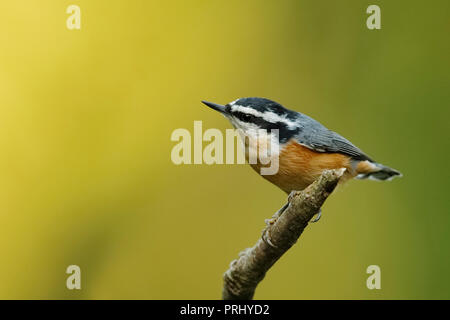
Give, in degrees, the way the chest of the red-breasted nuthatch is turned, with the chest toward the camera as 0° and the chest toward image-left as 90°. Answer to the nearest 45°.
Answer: approximately 90°
